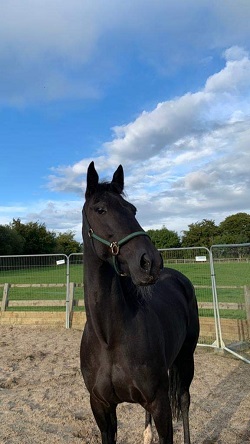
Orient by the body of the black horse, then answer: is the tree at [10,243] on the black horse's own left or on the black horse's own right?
on the black horse's own right

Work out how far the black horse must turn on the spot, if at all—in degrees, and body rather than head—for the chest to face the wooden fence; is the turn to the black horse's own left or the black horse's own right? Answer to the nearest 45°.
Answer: approximately 135° to the black horse's own right

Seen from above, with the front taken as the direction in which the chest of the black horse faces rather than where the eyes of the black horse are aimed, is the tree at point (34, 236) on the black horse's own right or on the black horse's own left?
on the black horse's own right

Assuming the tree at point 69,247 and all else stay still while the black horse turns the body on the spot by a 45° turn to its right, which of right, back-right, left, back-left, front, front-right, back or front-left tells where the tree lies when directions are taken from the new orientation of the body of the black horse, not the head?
right

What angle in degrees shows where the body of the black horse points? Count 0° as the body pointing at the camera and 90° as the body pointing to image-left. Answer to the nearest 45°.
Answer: approximately 45°

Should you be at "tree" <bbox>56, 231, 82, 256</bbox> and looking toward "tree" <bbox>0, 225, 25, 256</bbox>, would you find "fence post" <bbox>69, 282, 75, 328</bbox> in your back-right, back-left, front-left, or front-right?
back-left

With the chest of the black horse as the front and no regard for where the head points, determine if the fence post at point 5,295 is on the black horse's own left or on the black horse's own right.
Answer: on the black horse's own right

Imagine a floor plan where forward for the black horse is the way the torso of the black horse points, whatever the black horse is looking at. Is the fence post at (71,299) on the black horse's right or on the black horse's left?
on the black horse's right
